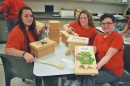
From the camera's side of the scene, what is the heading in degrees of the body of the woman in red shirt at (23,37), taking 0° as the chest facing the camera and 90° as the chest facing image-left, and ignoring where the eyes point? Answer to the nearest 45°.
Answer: approximately 315°

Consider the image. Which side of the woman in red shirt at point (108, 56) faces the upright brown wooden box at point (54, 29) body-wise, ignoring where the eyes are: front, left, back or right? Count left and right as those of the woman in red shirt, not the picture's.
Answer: right

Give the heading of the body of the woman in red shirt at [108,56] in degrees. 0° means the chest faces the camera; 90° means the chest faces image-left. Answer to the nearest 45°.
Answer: approximately 45°

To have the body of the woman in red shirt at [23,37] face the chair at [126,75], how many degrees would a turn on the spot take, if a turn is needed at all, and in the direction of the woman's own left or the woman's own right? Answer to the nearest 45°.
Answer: approximately 45° to the woman's own left
